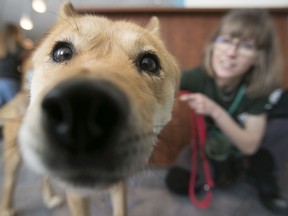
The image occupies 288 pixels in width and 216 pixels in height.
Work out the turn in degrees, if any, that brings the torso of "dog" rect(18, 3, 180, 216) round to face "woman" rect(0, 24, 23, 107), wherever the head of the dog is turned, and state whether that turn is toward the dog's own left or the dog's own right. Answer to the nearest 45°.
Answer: approximately 135° to the dog's own right

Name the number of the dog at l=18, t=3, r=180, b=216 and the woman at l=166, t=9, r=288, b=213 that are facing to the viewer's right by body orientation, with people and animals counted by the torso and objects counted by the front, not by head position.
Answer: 0

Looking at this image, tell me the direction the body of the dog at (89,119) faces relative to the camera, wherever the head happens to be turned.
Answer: toward the camera

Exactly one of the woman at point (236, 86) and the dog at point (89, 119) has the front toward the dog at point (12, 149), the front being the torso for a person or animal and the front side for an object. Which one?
the woman

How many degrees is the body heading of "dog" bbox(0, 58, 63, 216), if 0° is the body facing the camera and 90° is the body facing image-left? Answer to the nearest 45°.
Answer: approximately 270°

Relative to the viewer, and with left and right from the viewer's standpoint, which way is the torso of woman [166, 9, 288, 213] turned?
facing the viewer and to the left of the viewer
